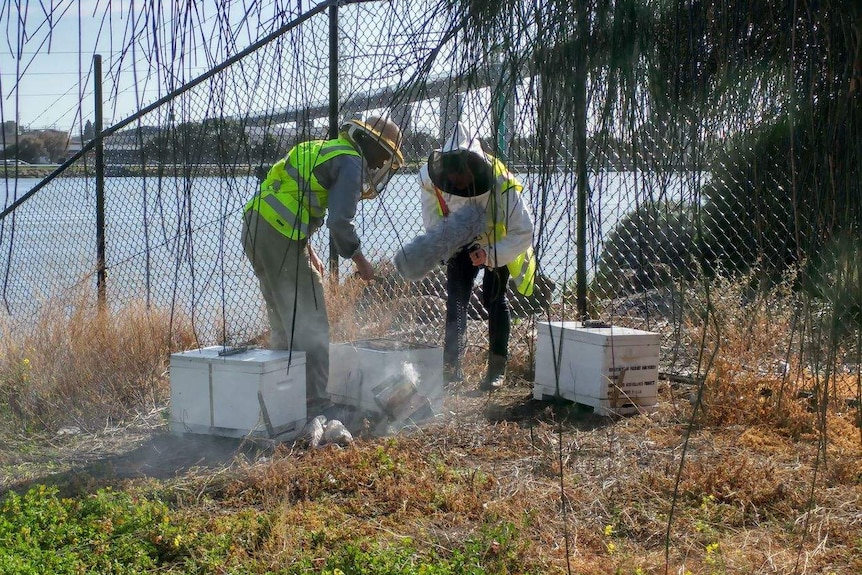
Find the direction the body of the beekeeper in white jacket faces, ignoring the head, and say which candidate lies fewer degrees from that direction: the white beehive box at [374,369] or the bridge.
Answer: the white beehive box

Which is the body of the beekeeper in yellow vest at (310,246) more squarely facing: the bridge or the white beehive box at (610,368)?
the white beehive box

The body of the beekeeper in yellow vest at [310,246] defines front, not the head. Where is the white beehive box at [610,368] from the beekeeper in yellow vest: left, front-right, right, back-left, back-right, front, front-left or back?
front

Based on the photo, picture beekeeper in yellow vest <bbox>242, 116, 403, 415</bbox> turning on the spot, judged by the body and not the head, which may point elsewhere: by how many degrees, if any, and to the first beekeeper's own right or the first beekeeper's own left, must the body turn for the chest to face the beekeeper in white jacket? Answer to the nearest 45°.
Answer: approximately 45° to the first beekeeper's own left

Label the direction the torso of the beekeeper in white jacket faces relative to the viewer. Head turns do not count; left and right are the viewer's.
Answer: facing the viewer and to the left of the viewer

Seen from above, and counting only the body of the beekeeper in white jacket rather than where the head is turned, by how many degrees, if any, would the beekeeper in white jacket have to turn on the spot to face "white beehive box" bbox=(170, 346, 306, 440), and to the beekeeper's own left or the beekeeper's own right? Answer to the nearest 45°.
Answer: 0° — they already face it

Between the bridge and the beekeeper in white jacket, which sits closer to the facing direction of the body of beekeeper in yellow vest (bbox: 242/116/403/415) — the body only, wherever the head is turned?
the beekeeper in white jacket

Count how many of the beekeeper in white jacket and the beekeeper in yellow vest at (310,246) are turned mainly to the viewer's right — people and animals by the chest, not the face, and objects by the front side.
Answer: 1

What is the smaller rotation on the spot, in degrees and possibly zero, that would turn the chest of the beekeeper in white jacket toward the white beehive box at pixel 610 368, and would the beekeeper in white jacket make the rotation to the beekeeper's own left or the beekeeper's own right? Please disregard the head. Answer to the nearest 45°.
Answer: approximately 90° to the beekeeper's own left

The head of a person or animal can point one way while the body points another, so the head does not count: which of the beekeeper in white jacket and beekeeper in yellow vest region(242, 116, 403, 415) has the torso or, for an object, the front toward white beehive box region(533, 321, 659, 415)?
the beekeeper in yellow vest

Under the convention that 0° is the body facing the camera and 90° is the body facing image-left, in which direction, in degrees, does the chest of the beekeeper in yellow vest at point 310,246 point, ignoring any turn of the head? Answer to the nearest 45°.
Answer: approximately 270°
